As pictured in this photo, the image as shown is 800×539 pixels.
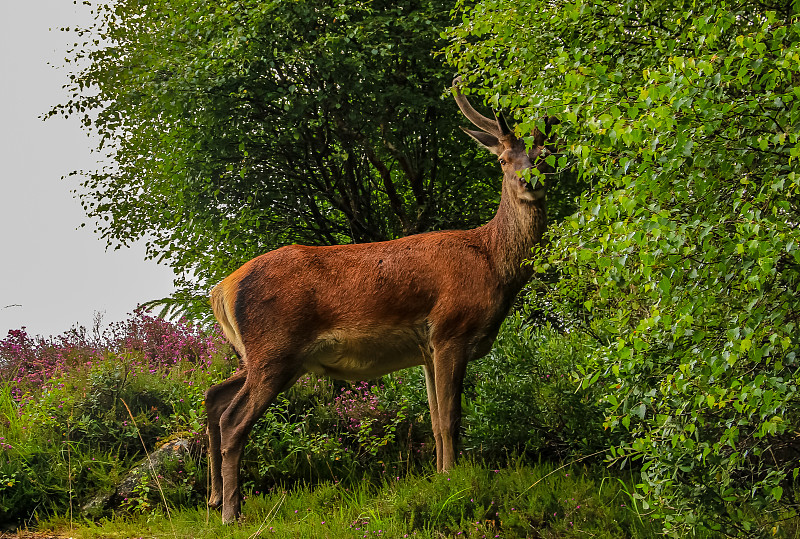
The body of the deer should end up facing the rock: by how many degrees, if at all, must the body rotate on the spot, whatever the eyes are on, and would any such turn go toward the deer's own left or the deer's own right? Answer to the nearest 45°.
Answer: approximately 180°

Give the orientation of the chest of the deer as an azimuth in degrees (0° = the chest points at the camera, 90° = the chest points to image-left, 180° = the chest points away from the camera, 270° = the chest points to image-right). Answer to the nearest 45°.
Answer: approximately 270°
